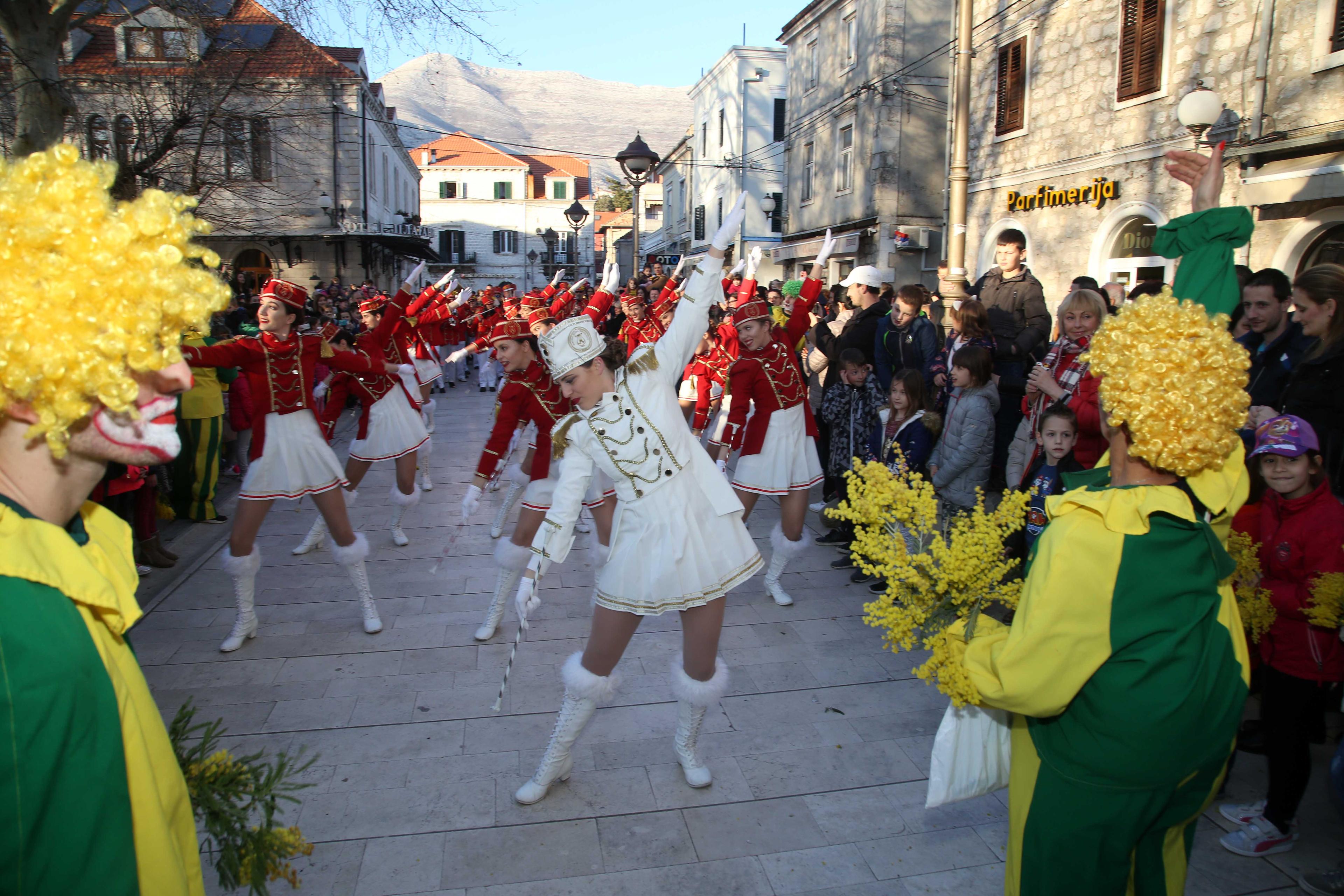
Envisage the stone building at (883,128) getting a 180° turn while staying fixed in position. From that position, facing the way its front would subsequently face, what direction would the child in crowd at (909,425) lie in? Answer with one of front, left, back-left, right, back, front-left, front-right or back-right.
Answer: back-right

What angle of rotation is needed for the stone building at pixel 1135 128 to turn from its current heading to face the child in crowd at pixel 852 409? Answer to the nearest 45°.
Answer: approximately 45° to its left

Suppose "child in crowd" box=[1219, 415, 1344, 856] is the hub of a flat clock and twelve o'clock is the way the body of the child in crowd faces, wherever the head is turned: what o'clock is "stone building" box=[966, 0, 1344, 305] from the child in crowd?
The stone building is roughly at 4 o'clock from the child in crowd.

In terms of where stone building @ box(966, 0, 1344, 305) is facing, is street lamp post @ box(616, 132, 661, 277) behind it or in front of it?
in front

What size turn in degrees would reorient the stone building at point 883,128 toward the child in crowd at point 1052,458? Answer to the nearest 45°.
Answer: approximately 45° to its left

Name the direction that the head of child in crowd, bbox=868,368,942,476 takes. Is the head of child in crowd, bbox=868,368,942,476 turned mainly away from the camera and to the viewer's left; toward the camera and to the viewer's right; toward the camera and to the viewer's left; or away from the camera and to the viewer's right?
toward the camera and to the viewer's left

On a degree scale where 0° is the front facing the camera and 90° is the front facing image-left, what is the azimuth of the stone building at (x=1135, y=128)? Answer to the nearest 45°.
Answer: approximately 45°

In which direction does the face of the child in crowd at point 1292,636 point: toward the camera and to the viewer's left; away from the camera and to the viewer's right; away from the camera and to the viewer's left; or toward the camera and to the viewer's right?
toward the camera and to the viewer's left

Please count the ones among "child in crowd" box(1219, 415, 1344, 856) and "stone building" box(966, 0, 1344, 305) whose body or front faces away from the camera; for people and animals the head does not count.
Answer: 0

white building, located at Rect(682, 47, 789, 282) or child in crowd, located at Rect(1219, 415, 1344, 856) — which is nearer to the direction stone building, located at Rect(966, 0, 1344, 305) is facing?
the child in crowd

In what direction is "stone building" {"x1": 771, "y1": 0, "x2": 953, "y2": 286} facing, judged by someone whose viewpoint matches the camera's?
facing the viewer and to the left of the viewer

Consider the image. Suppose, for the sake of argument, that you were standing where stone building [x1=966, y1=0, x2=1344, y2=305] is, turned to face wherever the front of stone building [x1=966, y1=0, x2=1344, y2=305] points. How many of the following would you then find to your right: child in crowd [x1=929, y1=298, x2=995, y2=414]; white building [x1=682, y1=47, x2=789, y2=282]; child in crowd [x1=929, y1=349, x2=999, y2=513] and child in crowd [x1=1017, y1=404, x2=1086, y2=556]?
1
